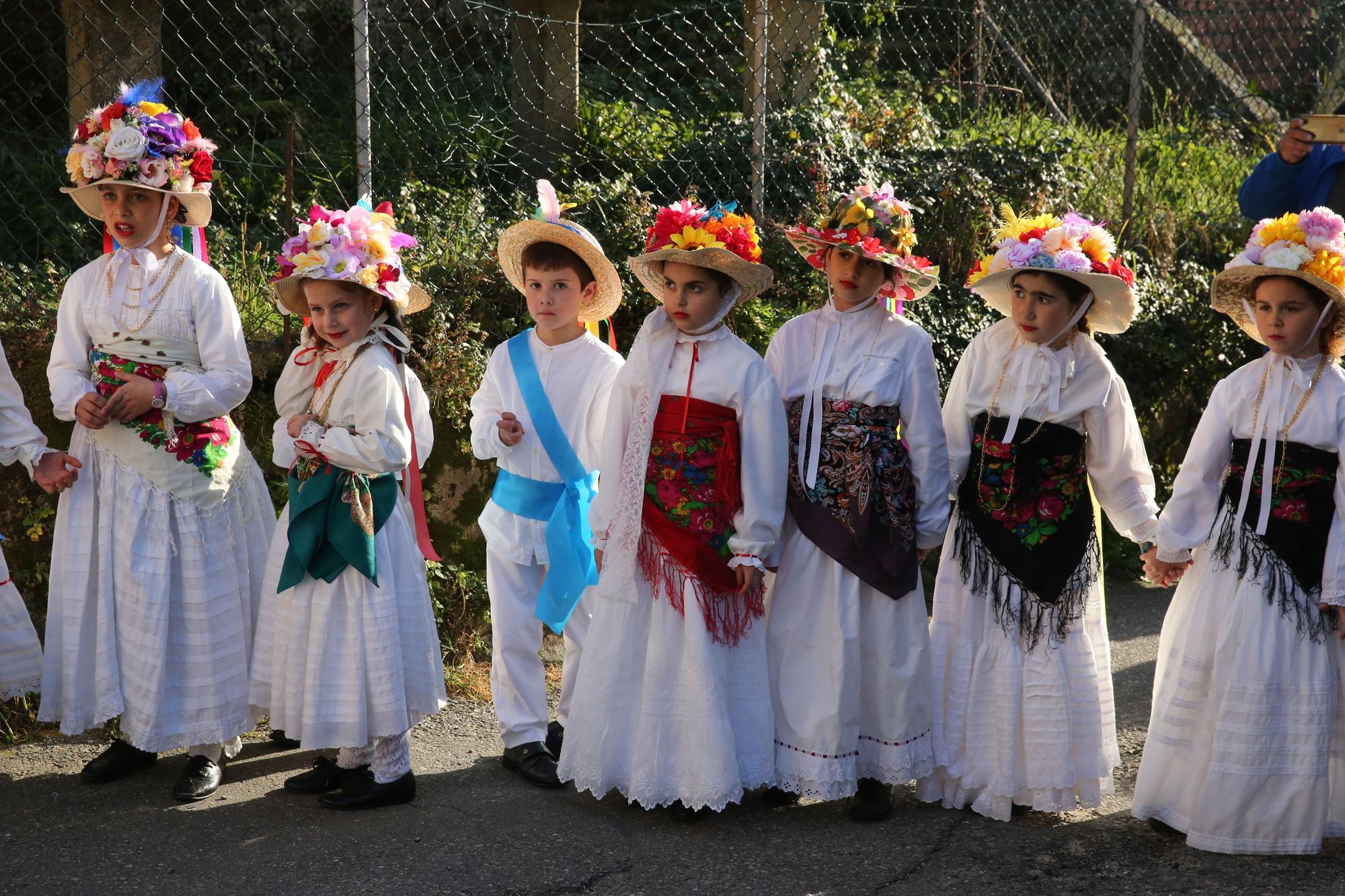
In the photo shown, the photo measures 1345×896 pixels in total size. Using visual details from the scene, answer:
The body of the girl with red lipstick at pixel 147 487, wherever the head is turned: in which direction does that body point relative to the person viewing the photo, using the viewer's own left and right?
facing the viewer and to the left of the viewer

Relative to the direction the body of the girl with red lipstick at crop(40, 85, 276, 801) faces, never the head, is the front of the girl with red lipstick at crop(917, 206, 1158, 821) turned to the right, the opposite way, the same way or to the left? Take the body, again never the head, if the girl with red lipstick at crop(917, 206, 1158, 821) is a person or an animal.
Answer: the same way

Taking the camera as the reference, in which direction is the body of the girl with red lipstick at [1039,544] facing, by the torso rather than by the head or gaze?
toward the camera

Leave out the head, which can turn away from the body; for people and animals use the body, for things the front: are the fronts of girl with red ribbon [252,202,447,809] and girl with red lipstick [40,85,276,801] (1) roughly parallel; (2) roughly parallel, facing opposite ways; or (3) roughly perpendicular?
roughly parallel

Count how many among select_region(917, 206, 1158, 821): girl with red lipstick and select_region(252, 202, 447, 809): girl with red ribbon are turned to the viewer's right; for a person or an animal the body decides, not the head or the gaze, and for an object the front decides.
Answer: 0

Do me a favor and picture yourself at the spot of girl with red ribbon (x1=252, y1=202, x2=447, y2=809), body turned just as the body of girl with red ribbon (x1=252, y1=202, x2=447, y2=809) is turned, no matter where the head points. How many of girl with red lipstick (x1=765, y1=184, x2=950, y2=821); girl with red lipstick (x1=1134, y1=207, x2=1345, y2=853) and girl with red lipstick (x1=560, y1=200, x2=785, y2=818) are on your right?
0

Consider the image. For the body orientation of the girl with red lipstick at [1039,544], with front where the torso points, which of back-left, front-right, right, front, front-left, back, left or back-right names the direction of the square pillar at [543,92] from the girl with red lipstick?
back-right

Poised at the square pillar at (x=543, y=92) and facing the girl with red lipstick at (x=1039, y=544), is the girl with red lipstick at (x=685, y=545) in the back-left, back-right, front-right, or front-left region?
front-right

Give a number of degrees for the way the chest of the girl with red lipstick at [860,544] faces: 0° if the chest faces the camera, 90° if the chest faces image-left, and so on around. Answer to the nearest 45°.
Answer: approximately 45°

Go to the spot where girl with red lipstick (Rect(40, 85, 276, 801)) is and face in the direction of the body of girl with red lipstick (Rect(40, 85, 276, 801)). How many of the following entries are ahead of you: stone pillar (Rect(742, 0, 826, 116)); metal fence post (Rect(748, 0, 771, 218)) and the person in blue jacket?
0

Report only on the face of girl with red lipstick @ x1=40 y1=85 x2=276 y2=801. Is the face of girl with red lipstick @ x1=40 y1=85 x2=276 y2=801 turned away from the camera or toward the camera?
toward the camera

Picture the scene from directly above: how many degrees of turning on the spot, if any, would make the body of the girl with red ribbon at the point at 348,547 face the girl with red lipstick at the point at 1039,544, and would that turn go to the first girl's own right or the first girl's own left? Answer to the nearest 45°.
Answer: approximately 135° to the first girl's own left

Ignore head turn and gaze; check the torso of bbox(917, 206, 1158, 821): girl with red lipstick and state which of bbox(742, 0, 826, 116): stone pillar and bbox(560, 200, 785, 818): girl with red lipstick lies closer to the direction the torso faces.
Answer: the girl with red lipstick

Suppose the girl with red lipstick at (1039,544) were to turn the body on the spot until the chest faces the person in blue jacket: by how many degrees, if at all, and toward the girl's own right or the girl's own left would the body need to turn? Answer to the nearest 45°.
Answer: approximately 135° to the girl's own left

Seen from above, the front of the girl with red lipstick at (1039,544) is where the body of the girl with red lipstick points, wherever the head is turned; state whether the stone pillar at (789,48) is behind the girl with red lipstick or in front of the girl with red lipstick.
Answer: behind
